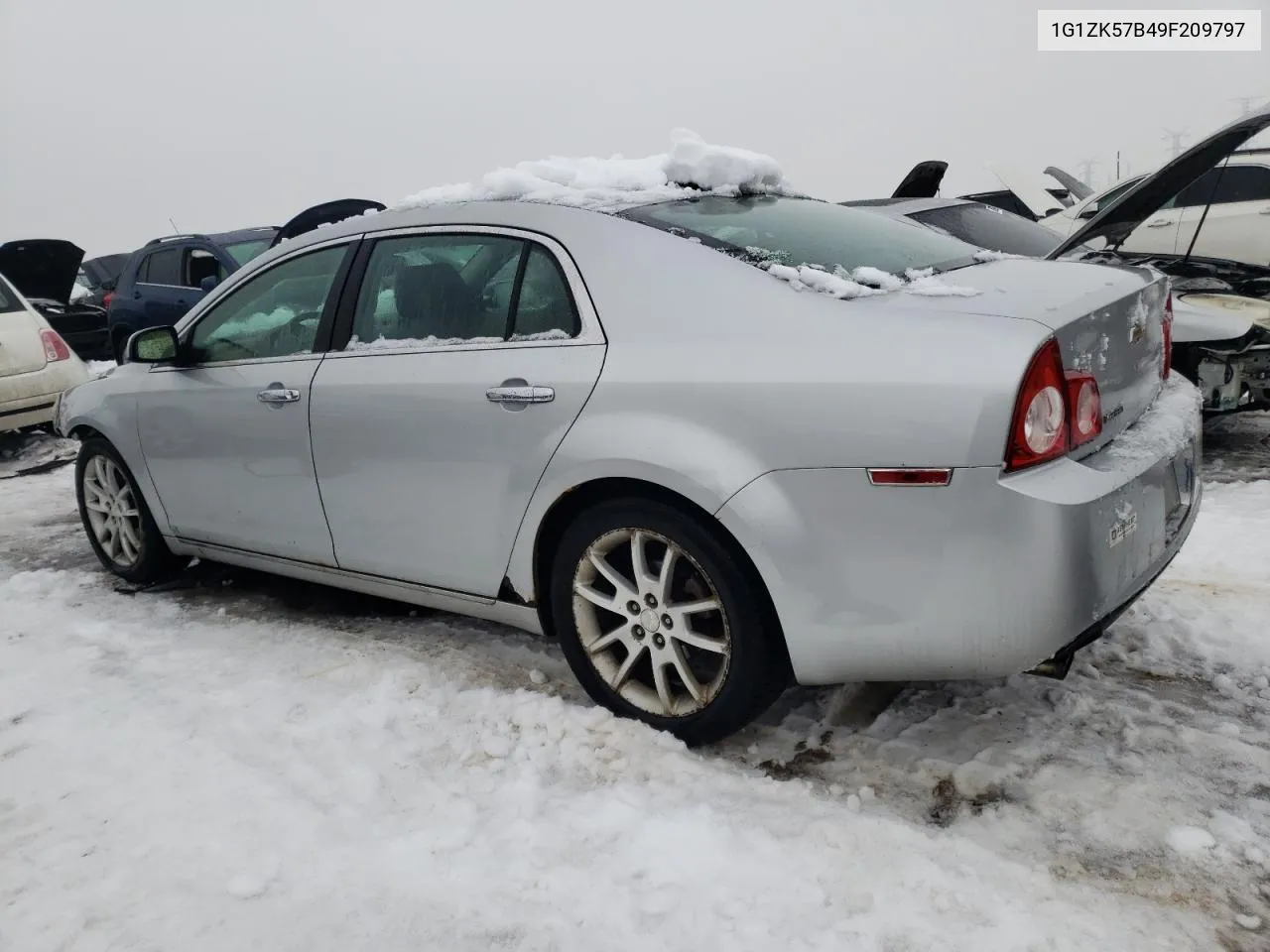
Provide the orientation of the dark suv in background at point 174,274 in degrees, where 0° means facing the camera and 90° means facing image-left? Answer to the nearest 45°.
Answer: approximately 315°

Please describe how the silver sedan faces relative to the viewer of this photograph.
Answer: facing away from the viewer and to the left of the viewer

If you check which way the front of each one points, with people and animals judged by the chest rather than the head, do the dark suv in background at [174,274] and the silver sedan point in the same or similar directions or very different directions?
very different directions

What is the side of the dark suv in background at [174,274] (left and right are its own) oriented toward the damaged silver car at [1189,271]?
front

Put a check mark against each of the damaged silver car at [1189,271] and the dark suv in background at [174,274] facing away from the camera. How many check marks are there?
0

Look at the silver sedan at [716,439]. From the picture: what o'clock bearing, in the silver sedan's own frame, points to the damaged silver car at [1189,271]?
The damaged silver car is roughly at 3 o'clock from the silver sedan.

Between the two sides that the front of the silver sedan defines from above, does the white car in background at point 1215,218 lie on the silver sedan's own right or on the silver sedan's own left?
on the silver sedan's own right

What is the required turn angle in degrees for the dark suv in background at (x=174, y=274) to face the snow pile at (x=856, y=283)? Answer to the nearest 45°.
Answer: approximately 45° to its right

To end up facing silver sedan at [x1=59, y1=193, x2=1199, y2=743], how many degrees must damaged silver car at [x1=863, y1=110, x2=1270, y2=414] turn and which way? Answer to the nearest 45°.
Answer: approximately 45° to its right

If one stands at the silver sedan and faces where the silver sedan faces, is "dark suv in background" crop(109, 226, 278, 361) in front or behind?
in front
